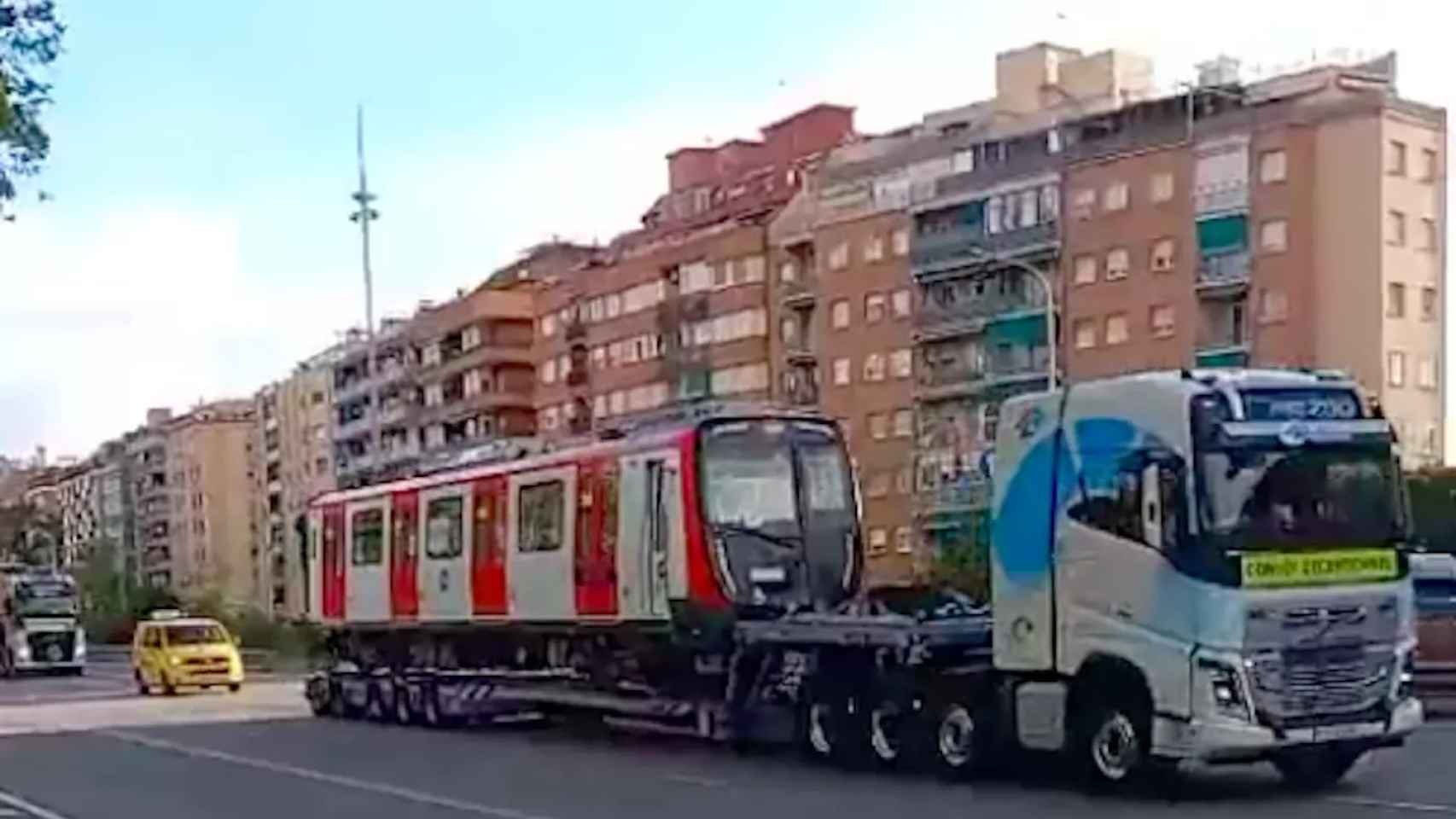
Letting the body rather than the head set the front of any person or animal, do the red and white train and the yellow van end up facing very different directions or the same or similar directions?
same or similar directions

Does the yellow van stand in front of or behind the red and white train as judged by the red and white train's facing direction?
behind

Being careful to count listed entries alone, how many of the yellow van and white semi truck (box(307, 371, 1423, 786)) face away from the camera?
0

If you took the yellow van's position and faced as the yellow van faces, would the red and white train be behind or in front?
in front

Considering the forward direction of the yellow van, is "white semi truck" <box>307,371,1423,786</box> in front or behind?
in front

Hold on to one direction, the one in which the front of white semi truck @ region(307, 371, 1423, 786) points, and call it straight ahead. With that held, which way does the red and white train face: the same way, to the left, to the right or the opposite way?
the same way

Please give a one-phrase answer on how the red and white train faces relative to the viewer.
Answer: facing the viewer and to the right of the viewer

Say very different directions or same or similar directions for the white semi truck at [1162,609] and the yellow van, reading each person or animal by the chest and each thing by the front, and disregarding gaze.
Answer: same or similar directions

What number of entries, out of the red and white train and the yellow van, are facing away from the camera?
0
